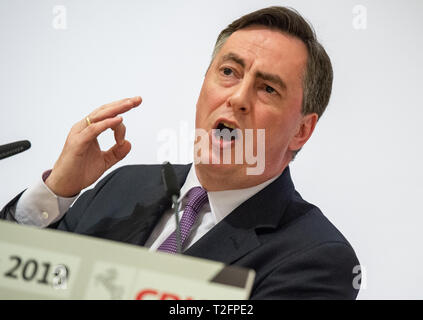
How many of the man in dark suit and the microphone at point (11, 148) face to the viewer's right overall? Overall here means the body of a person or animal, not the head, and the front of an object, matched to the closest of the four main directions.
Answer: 1

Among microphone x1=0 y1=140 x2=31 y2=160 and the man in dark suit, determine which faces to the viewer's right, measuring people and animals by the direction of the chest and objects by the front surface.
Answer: the microphone

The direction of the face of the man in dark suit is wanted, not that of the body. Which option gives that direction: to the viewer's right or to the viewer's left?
to the viewer's left

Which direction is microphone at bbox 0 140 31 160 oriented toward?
to the viewer's right

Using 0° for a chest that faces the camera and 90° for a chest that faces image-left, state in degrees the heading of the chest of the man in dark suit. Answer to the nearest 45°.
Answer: approximately 45°
